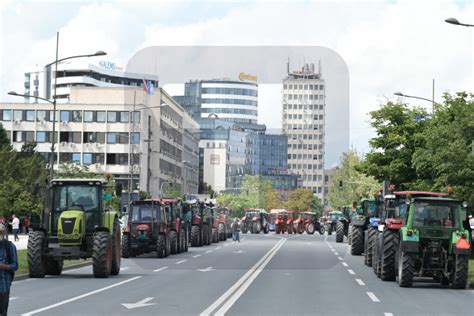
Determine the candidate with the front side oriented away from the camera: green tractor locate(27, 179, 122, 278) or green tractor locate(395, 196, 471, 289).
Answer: green tractor locate(395, 196, 471, 289)

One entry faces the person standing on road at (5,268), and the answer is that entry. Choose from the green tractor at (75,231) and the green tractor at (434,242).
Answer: the green tractor at (75,231)

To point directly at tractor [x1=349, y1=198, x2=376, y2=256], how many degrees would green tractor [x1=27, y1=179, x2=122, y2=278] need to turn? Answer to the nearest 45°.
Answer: approximately 135° to its left

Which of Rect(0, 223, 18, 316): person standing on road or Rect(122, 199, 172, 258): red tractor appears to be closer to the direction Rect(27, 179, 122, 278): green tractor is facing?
the person standing on road

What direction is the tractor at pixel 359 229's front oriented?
away from the camera

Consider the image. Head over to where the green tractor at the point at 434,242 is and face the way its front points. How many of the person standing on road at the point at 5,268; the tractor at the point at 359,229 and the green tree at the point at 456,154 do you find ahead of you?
2

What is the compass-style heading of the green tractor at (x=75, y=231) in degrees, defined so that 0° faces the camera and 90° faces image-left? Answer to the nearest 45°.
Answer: approximately 0°

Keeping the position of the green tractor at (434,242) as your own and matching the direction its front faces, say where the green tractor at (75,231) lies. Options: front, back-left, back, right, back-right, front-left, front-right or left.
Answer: left

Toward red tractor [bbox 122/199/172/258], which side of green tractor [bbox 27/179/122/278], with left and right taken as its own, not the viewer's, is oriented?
back

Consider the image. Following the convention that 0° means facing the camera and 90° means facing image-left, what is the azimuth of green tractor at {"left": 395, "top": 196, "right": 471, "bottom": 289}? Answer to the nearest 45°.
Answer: approximately 180°

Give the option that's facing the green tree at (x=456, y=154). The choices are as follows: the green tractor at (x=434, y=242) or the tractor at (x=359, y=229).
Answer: the green tractor

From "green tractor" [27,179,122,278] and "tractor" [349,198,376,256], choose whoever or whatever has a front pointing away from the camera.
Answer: the tractor

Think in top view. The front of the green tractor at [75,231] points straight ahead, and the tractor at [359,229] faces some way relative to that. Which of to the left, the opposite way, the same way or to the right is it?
the opposite way
